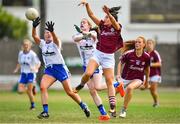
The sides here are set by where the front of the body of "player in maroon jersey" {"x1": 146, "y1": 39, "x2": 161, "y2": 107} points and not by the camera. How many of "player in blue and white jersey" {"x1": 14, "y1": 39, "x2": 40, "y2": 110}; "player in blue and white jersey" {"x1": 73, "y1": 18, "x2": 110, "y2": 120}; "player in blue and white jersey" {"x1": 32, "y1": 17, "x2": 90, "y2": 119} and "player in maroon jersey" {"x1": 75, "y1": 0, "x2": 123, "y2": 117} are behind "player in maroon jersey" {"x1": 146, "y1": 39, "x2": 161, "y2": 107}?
0

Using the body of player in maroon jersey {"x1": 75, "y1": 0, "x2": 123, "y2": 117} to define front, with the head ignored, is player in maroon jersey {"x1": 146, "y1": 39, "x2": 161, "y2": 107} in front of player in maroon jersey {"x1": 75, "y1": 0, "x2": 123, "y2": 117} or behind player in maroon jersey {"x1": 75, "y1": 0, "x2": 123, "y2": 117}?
behind

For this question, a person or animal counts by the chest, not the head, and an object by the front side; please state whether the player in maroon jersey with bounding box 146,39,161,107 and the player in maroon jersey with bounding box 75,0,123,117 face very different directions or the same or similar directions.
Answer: same or similar directions

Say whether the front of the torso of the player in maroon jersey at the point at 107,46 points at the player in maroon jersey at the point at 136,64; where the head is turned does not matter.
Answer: no

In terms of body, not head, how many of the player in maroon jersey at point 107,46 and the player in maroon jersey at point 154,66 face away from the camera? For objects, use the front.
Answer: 0

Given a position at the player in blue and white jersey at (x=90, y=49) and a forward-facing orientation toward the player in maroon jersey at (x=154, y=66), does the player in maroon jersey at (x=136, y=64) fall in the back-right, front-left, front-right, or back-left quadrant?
front-right

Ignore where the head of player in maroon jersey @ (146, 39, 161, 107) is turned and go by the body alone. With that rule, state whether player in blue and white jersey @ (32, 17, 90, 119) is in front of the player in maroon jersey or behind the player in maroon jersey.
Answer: in front

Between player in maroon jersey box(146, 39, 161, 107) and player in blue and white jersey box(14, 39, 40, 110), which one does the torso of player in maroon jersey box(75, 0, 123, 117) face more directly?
the player in blue and white jersey

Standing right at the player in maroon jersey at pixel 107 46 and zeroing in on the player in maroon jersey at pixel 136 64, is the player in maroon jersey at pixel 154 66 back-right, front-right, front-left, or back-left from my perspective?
front-left

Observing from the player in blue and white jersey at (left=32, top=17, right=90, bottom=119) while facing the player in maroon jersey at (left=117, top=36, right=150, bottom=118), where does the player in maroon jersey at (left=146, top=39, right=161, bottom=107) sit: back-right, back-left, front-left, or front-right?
front-left

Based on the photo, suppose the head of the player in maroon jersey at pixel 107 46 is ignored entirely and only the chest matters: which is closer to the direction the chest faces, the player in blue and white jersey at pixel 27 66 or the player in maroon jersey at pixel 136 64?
the player in blue and white jersey

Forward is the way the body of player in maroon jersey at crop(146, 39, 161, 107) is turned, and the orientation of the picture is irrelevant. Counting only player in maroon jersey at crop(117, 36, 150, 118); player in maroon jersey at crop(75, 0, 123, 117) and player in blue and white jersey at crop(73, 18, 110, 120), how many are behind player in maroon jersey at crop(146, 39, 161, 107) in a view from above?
0

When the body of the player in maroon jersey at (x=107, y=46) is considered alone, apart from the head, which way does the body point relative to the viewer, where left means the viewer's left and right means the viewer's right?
facing the viewer and to the left of the viewer

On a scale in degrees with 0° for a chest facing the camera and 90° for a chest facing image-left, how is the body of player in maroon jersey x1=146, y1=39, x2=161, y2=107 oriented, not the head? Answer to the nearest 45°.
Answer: approximately 45°

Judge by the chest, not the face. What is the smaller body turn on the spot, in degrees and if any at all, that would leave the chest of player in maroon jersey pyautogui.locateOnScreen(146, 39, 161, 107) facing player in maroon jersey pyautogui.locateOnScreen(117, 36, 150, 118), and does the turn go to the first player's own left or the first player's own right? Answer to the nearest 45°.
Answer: approximately 45° to the first player's own left
